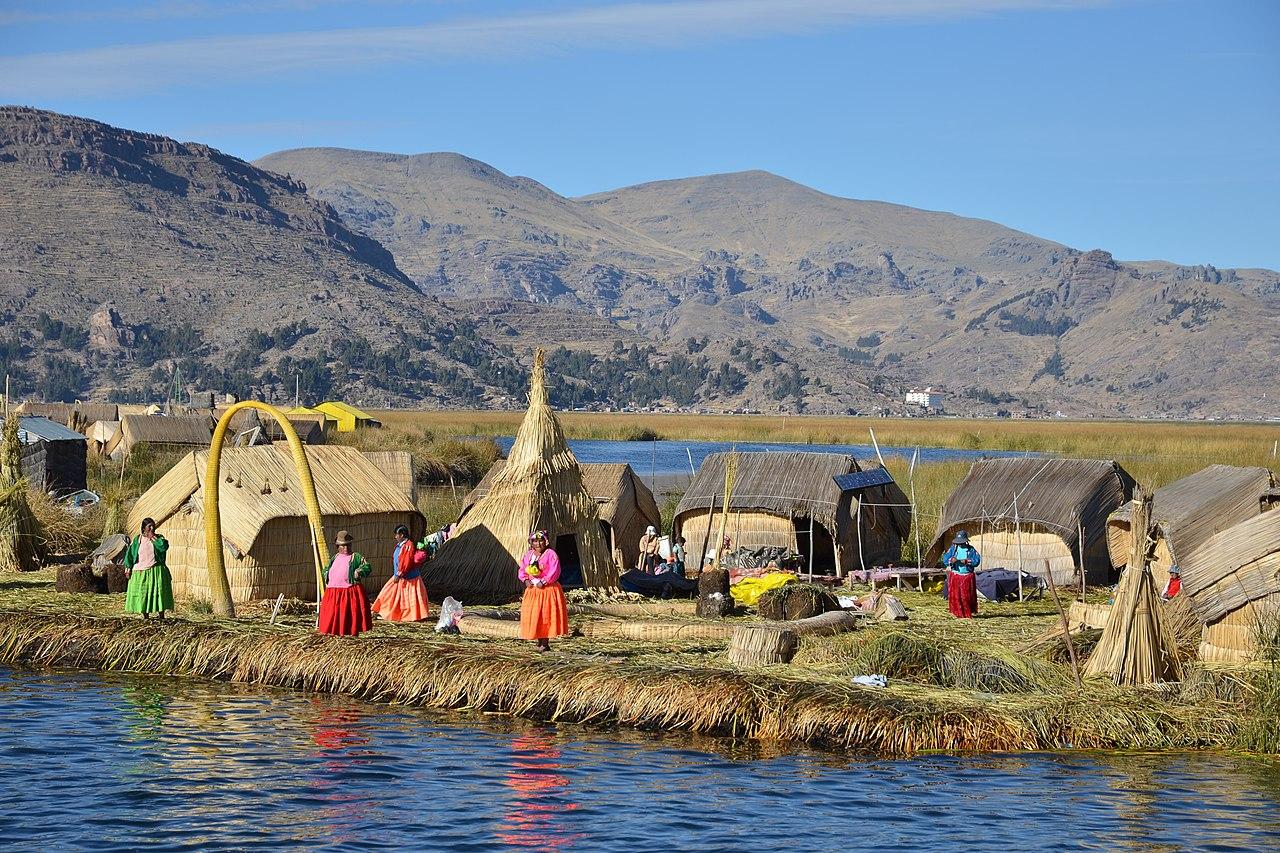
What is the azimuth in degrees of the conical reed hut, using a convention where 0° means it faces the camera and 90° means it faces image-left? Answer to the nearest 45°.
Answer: approximately 315°

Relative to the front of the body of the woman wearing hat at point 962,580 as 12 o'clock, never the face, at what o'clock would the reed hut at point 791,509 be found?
The reed hut is roughly at 5 o'clock from the woman wearing hat.

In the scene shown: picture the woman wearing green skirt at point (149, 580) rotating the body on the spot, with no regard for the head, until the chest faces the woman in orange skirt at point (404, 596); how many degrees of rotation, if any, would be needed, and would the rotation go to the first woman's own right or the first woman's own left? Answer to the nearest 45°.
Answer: approximately 90° to the first woman's own left

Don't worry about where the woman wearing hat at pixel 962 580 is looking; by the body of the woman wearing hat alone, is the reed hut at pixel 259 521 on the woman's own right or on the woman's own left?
on the woman's own right

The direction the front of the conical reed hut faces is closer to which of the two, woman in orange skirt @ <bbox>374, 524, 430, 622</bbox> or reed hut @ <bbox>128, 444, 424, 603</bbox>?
the woman in orange skirt

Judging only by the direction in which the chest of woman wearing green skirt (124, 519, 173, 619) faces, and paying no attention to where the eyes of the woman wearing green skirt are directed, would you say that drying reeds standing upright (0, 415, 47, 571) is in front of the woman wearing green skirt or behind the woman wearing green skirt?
behind

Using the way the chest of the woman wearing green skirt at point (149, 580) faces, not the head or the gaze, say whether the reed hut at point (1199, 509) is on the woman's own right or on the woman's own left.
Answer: on the woman's own left

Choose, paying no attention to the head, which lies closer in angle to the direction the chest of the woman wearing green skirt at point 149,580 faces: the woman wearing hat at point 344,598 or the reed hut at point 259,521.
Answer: the woman wearing hat

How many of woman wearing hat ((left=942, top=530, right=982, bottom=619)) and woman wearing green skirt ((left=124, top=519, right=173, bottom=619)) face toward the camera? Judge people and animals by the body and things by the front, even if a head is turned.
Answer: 2

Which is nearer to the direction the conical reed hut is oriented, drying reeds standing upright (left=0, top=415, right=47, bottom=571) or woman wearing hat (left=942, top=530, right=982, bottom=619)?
the woman wearing hat
